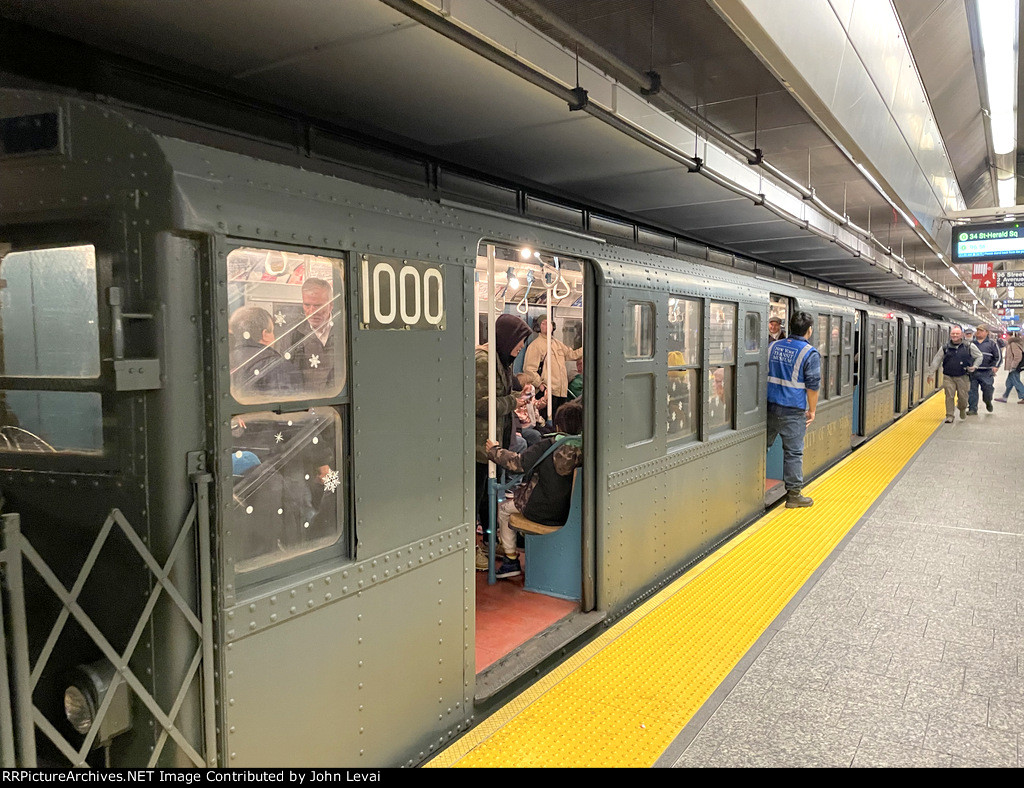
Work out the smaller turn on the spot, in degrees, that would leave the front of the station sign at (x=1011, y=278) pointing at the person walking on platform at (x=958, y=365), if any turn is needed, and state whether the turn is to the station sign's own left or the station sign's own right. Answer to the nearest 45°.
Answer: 0° — it already faces them

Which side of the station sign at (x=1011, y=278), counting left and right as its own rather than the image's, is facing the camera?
front

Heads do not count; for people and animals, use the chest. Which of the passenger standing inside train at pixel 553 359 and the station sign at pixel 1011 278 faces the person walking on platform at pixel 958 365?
the station sign

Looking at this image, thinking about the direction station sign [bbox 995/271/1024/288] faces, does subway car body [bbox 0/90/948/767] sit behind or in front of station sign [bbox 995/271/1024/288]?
in front

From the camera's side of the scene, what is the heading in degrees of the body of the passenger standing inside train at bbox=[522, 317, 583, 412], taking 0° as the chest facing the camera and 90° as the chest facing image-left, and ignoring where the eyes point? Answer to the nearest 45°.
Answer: approximately 0°

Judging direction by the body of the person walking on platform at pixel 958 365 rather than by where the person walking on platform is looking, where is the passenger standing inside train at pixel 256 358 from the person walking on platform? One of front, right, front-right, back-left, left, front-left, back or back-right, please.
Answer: front

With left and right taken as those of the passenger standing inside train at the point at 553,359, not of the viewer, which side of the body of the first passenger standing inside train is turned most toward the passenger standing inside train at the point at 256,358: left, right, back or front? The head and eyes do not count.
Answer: front

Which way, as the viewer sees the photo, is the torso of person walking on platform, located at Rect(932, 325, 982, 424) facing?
toward the camera

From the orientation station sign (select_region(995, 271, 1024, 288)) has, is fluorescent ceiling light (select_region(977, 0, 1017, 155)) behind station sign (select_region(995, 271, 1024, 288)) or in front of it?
in front

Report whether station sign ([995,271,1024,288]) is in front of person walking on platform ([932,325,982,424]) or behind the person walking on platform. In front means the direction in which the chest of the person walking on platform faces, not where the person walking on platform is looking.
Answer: behind

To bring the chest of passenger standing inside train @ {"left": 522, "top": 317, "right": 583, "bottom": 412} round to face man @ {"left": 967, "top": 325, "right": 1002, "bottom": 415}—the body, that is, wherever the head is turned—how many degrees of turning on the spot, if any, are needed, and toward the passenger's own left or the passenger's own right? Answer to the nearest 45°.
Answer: approximately 135° to the passenger's own left

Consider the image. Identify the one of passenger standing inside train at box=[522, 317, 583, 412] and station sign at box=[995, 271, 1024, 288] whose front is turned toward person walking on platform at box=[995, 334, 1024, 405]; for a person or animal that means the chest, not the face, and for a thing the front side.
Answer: the station sign

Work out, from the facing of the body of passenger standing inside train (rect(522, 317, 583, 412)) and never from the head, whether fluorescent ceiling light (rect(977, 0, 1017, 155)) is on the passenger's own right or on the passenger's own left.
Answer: on the passenger's own left

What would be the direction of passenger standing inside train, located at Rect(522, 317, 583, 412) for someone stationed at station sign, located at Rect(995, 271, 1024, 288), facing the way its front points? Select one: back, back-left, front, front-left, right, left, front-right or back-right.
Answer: front

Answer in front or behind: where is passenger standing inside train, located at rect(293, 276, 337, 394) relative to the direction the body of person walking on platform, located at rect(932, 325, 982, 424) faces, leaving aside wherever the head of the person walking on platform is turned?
in front
